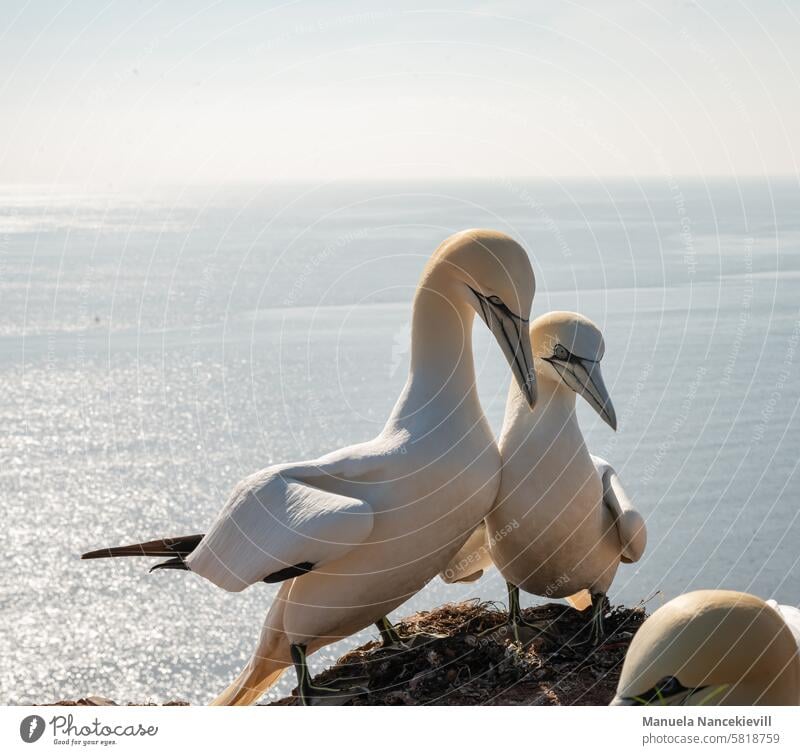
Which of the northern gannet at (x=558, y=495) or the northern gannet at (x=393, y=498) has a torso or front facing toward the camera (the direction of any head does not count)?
the northern gannet at (x=558, y=495)

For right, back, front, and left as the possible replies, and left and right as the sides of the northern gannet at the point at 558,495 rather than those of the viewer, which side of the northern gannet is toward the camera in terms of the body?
front

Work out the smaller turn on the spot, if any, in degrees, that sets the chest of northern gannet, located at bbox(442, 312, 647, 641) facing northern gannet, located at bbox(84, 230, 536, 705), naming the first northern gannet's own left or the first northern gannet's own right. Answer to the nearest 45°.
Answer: approximately 45° to the first northern gannet's own right

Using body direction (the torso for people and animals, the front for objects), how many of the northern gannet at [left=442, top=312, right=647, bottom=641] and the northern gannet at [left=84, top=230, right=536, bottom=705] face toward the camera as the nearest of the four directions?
1

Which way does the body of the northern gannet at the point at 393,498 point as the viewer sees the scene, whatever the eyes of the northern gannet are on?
to the viewer's right

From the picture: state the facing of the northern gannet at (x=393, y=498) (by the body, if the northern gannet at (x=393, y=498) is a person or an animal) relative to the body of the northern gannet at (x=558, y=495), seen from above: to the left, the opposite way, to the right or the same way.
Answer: to the left

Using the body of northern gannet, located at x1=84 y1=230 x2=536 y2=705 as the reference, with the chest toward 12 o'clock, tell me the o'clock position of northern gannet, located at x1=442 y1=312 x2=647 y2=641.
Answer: northern gannet, located at x1=442 y1=312 x2=647 y2=641 is roughly at 11 o'clock from northern gannet, located at x1=84 y1=230 x2=536 y2=705.
